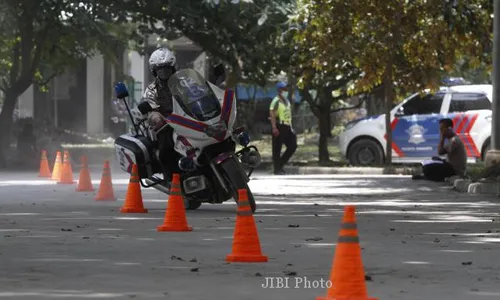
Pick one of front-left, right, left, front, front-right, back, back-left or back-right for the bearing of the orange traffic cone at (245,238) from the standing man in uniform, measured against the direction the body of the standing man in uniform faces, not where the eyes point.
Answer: front-right

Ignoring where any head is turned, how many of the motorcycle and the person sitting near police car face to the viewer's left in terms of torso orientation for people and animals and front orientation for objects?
1

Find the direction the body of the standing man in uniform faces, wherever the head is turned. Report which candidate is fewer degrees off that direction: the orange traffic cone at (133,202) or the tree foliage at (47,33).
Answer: the orange traffic cone

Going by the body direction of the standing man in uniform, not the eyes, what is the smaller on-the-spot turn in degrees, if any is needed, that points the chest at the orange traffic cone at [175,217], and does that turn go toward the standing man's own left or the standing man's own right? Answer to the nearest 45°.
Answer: approximately 45° to the standing man's own right

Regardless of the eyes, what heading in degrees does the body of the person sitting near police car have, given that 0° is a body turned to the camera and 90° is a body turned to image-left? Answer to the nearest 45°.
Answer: approximately 90°
